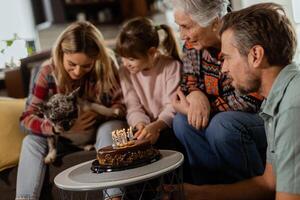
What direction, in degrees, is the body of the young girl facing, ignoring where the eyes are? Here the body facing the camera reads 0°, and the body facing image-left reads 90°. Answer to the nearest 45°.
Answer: approximately 45°

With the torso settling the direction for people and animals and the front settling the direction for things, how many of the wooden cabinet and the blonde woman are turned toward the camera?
2

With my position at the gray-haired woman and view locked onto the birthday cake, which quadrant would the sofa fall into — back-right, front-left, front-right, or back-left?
front-right

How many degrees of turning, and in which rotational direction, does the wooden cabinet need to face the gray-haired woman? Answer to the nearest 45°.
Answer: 0° — it already faces them

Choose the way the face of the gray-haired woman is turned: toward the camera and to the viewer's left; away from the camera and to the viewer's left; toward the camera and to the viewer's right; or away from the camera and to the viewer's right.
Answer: toward the camera and to the viewer's left

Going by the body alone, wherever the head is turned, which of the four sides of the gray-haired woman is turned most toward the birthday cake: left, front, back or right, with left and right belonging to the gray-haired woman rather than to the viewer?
front

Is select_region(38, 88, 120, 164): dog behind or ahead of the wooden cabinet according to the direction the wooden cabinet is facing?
ahead

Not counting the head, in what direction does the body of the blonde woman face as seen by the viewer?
toward the camera

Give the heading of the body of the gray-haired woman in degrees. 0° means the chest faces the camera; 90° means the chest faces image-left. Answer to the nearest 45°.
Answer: approximately 45°

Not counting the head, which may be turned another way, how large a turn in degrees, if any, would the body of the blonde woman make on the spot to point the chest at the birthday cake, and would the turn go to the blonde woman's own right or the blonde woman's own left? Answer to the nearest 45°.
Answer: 0° — they already face it

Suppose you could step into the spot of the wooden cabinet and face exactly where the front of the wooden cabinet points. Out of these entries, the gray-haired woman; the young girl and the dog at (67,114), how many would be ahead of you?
3
